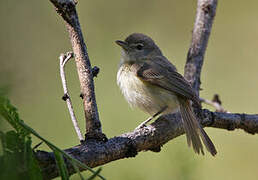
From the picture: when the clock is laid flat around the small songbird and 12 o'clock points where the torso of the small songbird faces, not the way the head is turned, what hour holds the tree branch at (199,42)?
The tree branch is roughly at 6 o'clock from the small songbird.

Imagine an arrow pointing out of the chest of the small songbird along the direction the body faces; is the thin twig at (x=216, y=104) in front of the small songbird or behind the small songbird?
behind

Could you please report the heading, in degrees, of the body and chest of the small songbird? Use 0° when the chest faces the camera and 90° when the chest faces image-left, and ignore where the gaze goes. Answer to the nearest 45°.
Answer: approximately 90°
